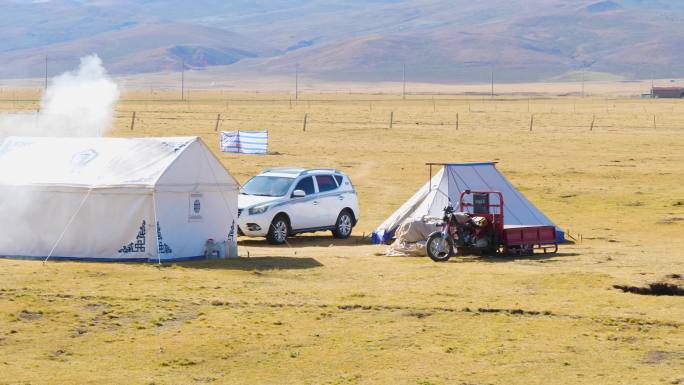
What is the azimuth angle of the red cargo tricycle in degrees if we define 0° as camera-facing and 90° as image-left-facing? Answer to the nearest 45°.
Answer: approximately 45°

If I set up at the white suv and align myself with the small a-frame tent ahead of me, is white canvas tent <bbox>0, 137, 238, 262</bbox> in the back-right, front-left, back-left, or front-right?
back-right

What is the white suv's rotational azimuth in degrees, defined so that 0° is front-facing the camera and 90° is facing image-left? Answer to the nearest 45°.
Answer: approximately 45°

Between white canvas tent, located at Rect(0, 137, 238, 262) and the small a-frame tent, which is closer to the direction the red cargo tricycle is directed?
the white canvas tent
